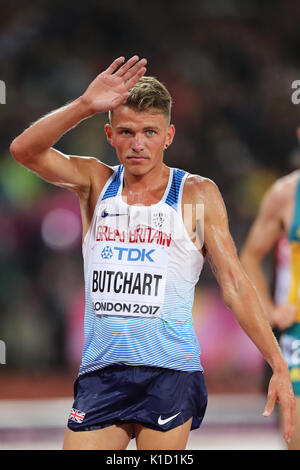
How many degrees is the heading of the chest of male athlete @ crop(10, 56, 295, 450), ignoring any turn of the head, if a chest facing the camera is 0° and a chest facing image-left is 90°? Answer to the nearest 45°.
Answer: approximately 0°
